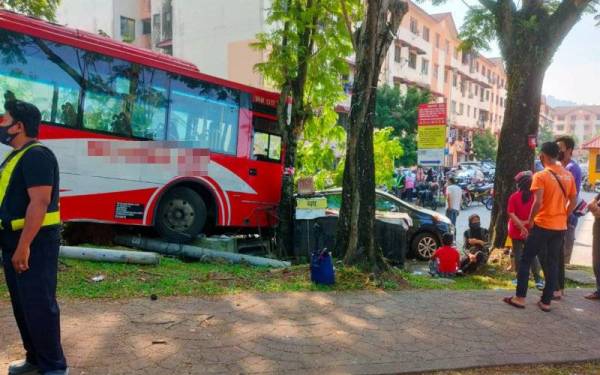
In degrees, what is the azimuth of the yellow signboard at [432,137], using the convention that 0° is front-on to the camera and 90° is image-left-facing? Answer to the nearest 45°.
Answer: approximately 0°

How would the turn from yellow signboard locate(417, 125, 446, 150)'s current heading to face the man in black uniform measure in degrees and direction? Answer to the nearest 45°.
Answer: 0° — it already faces them

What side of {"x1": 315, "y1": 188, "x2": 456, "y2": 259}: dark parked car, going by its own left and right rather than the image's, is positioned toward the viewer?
right

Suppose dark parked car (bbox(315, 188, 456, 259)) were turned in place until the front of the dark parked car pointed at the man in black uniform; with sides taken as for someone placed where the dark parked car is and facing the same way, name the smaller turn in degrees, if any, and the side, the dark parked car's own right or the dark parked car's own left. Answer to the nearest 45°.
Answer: approximately 90° to the dark parked car's own right

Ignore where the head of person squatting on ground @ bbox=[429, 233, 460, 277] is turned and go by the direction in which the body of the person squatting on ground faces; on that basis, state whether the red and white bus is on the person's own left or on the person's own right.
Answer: on the person's own left

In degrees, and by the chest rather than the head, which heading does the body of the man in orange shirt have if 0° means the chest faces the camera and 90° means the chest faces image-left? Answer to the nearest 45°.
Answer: approximately 135°

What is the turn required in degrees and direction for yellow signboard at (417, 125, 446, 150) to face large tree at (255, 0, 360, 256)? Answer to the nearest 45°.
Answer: approximately 45° to its right

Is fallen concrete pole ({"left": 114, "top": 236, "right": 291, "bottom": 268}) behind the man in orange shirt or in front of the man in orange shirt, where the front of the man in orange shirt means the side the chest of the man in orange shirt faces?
in front

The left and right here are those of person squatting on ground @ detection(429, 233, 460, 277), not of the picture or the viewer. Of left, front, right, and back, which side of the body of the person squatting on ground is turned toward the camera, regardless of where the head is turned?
back

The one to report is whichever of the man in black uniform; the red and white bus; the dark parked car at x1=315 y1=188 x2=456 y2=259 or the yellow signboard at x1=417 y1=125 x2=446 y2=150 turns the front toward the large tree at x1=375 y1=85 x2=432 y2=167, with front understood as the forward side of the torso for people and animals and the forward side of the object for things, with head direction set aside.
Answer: the red and white bus

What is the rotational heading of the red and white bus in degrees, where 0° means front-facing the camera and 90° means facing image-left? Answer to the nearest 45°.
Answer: approximately 225°

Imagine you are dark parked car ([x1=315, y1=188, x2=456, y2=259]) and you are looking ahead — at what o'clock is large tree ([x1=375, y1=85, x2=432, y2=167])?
The large tree is roughly at 9 o'clock from the dark parked car.
